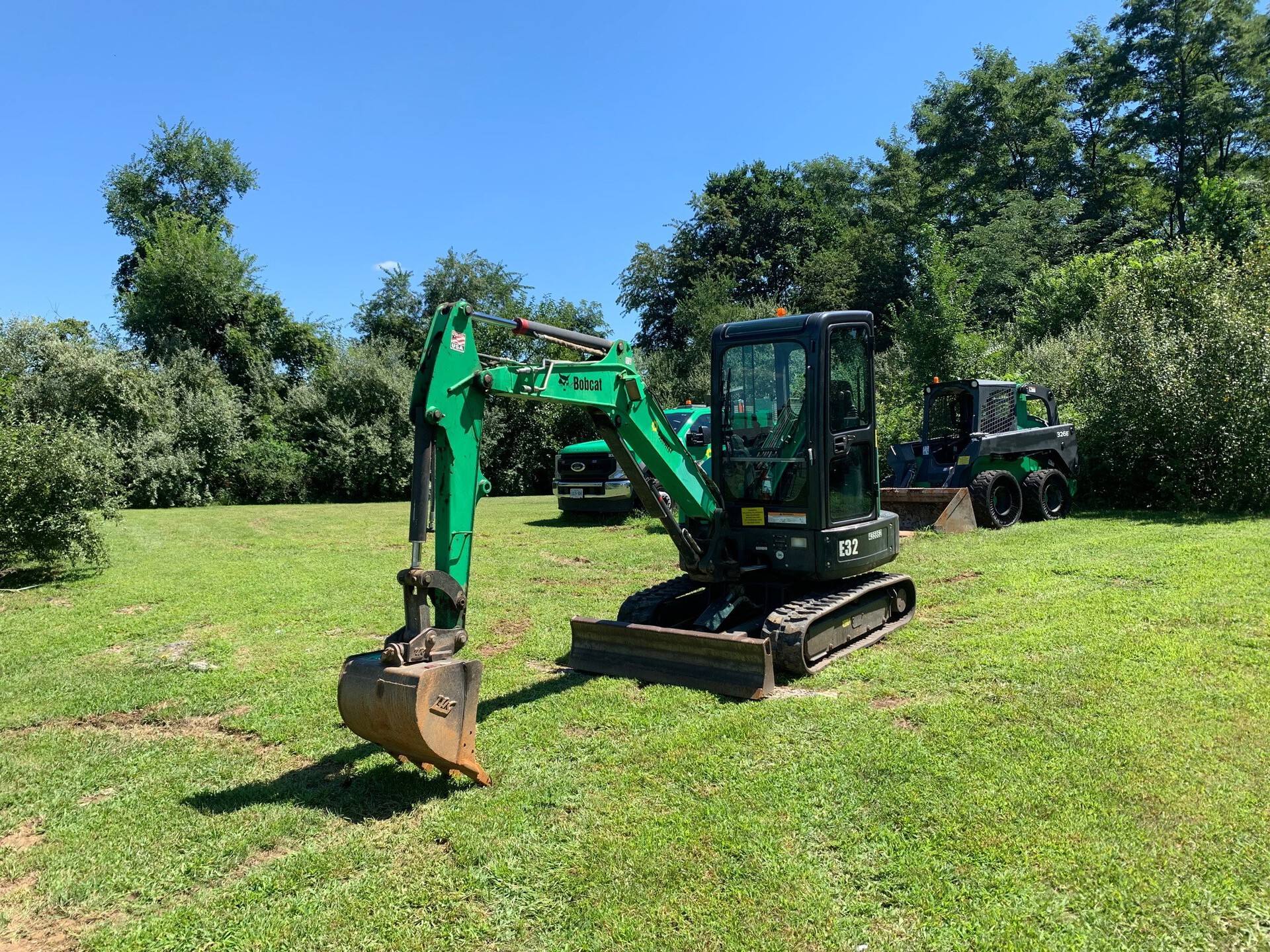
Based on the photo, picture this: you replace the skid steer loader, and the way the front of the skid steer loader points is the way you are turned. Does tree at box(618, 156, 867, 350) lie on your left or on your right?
on your right

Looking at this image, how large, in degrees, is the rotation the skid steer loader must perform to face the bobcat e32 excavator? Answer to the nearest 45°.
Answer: approximately 45° to its left

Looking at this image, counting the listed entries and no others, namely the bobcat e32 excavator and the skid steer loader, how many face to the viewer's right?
0

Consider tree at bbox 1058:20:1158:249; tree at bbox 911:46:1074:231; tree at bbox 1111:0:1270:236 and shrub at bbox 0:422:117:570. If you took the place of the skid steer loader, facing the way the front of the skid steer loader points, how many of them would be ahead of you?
1

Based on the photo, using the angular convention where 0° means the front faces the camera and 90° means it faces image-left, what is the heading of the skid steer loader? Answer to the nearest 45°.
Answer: approximately 45°

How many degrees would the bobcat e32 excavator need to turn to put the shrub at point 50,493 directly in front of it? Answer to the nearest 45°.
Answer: approximately 90° to its right

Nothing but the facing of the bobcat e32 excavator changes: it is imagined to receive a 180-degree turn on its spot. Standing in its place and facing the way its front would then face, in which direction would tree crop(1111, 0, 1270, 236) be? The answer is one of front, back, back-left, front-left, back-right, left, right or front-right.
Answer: front

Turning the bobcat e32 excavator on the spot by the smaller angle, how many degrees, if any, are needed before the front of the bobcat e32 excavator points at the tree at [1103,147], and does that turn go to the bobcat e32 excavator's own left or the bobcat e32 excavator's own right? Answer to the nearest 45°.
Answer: approximately 180°

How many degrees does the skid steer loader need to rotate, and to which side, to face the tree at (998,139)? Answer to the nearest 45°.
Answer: approximately 135° to its right

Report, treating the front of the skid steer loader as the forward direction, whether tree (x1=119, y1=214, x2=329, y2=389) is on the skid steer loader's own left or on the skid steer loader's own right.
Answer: on the skid steer loader's own right

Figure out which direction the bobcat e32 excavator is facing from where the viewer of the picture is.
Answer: facing the viewer and to the left of the viewer

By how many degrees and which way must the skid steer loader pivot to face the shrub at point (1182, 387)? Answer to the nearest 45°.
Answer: approximately 180°

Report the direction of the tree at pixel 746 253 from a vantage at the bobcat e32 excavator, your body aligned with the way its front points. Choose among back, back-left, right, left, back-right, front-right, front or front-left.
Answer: back-right

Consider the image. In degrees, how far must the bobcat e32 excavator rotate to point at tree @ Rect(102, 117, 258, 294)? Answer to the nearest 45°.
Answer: approximately 90° to its right

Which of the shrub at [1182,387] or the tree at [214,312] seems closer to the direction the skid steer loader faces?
the tree
